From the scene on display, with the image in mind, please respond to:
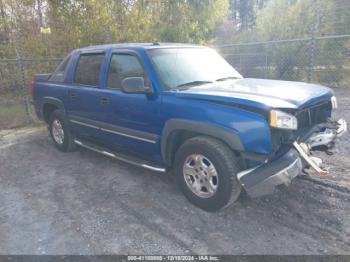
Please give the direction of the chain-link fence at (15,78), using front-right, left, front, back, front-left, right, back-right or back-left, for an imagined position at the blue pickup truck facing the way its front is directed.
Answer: back

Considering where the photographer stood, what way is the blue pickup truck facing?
facing the viewer and to the right of the viewer

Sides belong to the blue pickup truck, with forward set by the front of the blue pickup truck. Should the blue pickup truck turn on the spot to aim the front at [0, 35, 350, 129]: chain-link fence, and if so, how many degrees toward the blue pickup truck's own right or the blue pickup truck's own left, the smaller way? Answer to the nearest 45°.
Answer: approximately 135° to the blue pickup truck's own left
